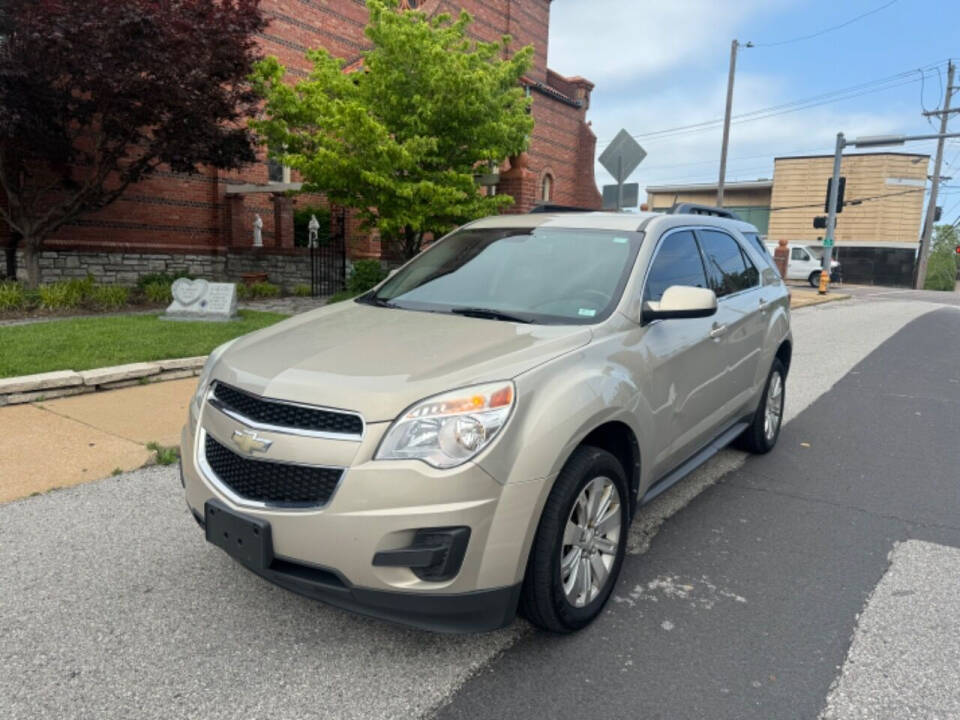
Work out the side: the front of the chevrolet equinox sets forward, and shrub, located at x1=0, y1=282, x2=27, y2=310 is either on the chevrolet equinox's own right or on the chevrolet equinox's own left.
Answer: on the chevrolet equinox's own right

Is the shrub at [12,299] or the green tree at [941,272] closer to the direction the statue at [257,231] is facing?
the shrub

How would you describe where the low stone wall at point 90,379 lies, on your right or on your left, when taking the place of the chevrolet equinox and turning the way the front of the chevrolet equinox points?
on your right

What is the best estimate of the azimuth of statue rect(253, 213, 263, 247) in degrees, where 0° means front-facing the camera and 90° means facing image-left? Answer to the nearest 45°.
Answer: approximately 0°

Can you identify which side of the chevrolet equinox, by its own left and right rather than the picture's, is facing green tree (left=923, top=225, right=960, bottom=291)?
back

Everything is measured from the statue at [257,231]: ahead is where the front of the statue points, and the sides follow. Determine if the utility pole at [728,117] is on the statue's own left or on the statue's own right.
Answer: on the statue's own left

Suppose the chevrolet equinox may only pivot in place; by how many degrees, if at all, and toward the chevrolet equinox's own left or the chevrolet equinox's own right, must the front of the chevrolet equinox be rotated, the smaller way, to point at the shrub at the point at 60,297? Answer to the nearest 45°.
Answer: approximately 90° to the chevrolet equinox's own right

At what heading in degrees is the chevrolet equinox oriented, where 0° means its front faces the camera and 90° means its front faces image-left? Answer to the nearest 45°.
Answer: approximately 45°

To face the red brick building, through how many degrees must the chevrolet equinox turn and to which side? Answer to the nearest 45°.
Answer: approximately 90° to its right

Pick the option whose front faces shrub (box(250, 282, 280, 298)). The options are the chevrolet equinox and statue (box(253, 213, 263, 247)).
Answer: the statue
